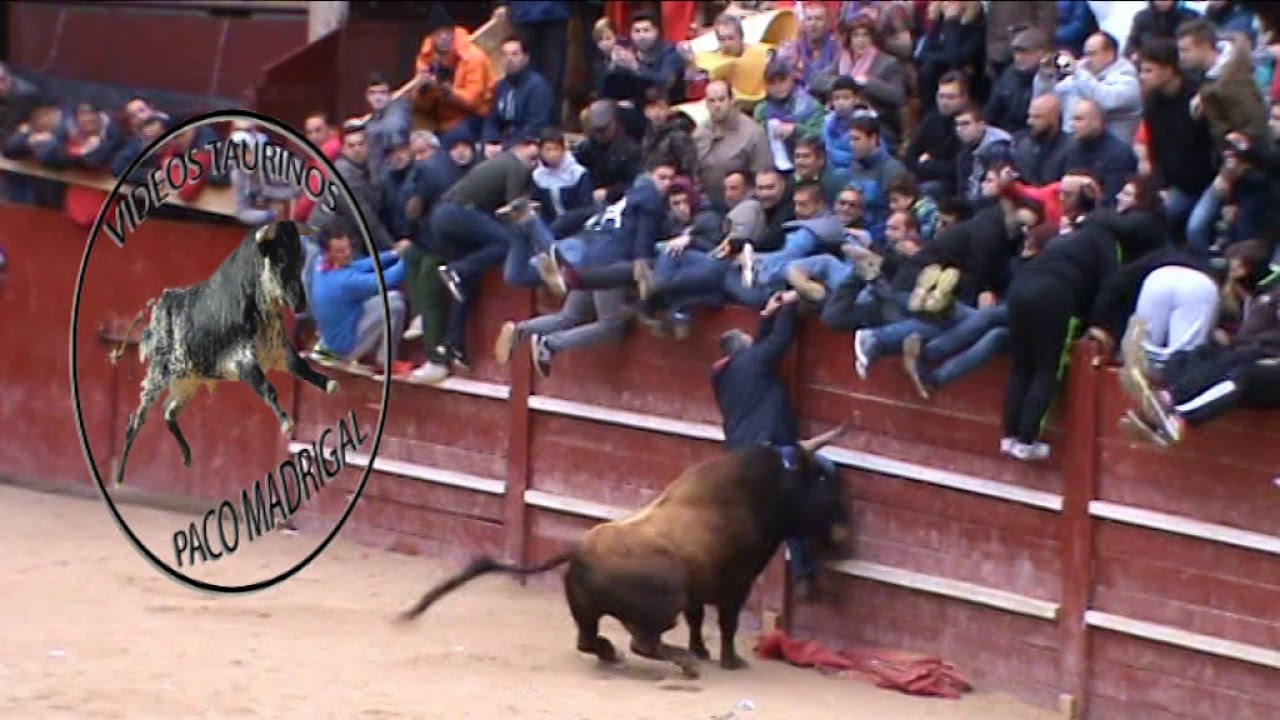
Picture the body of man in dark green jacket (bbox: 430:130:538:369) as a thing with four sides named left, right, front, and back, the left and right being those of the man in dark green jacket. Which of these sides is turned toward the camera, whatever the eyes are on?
right

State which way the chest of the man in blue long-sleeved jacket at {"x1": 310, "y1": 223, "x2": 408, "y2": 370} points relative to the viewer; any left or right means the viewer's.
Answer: facing to the right of the viewer

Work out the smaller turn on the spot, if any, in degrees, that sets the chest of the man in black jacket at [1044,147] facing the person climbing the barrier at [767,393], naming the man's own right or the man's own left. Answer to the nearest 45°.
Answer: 0° — they already face them

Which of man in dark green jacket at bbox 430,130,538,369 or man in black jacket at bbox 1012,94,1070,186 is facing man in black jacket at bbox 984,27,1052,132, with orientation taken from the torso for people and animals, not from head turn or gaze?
man in dark green jacket at bbox 430,130,538,369

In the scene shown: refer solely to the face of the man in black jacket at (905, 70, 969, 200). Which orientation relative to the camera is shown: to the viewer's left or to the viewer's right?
to the viewer's left
